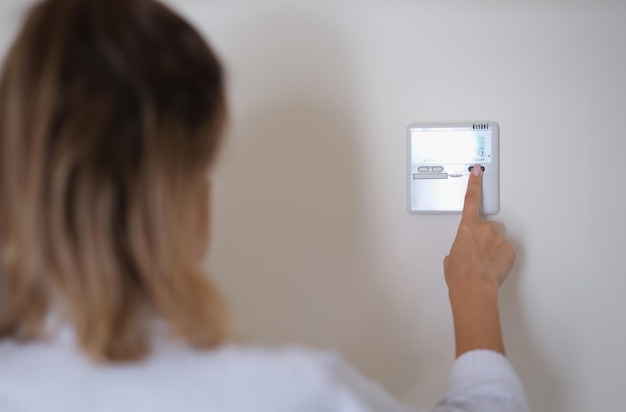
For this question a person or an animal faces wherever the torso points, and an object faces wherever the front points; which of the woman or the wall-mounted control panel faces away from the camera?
the woman

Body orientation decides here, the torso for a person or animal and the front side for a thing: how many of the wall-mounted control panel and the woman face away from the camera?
1

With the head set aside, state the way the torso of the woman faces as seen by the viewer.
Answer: away from the camera

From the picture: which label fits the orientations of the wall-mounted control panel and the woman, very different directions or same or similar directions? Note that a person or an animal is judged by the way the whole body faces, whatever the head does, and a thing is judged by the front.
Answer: very different directions

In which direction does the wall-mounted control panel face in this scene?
toward the camera

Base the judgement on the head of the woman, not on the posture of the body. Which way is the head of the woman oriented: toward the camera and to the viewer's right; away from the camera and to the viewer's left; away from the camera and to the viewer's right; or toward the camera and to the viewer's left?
away from the camera and to the viewer's right
